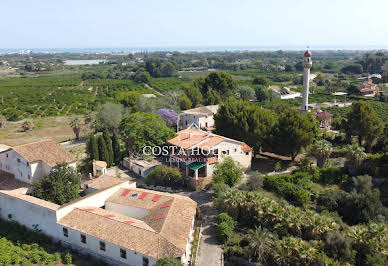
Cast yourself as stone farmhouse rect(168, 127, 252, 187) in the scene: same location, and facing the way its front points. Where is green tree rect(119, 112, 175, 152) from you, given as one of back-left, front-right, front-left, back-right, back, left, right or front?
right

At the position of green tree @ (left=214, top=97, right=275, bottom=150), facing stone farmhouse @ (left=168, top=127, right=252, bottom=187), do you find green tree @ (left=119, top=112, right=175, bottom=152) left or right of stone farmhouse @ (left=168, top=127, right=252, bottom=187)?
right

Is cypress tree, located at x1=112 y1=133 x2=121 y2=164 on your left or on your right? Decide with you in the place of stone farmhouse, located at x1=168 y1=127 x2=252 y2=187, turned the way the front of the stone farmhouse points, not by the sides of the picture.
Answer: on your right

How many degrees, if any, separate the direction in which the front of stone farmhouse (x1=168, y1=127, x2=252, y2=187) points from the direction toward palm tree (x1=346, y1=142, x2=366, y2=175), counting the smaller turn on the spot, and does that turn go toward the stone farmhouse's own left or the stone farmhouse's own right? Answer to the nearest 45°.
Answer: approximately 135° to the stone farmhouse's own left

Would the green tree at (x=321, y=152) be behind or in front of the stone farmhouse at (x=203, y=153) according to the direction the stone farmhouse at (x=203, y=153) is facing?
behind

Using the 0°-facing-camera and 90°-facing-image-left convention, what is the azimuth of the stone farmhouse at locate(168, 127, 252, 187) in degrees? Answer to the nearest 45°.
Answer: approximately 45°

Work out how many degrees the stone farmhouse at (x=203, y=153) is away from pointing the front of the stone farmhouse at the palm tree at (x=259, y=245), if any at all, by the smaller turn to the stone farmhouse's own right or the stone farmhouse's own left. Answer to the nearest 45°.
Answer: approximately 45° to the stone farmhouse's own left

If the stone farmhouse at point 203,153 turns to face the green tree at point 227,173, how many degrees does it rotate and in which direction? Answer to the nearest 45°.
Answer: approximately 90° to its left

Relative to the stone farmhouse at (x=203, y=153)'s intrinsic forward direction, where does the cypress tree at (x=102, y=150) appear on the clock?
The cypress tree is roughly at 2 o'clock from the stone farmhouse.

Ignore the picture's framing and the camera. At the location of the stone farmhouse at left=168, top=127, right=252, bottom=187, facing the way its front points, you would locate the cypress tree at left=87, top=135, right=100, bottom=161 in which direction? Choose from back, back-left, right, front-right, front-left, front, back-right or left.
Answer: front-right
